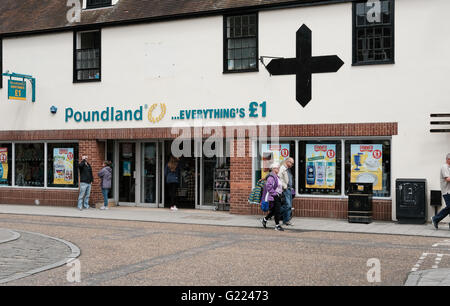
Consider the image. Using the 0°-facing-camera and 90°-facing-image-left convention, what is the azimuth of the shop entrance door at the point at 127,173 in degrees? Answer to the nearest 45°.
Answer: approximately 0°

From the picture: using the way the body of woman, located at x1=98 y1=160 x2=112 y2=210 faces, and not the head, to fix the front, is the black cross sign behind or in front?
behind

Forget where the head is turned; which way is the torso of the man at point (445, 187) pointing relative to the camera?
to the viewer's right

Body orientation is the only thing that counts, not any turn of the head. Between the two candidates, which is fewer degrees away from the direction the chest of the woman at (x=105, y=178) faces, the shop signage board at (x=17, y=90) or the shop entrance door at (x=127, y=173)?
the shop signage board

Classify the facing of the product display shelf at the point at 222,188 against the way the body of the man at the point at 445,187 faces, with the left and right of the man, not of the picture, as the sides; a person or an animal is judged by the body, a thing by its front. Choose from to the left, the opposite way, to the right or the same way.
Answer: to the right
